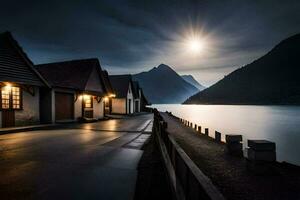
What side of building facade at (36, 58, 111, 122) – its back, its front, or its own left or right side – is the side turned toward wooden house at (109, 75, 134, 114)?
left

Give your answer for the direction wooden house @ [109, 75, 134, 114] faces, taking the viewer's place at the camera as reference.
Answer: facing the viewer and to the right of the viewer

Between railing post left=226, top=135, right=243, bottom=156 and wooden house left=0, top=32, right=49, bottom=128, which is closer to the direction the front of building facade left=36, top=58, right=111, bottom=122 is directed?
the railing post

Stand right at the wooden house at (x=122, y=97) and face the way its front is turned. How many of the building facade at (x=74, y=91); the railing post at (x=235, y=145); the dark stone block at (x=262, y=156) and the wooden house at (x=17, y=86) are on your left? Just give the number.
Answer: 0

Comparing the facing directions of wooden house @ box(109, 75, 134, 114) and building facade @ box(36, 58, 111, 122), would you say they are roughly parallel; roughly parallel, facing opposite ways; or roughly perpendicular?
roughly parallel

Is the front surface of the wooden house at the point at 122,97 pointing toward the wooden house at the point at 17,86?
no

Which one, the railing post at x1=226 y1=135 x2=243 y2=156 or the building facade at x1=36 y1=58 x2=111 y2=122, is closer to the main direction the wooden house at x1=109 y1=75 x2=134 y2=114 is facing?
the railing post

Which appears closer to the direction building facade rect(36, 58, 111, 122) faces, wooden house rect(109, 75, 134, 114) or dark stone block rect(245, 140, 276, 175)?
the dark stone block

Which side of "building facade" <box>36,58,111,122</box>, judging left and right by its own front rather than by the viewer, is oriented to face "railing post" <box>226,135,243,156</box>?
front

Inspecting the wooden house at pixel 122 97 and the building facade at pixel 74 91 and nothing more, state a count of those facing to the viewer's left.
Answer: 0

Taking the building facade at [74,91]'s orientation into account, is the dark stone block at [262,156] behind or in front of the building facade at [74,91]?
in front

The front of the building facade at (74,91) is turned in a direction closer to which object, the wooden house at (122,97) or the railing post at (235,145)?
the railing post

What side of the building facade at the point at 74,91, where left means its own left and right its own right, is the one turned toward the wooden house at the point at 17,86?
right

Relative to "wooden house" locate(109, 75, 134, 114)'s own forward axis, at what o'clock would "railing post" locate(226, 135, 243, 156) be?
The railing post is roughly at 1 o'clock from the wooden house.
